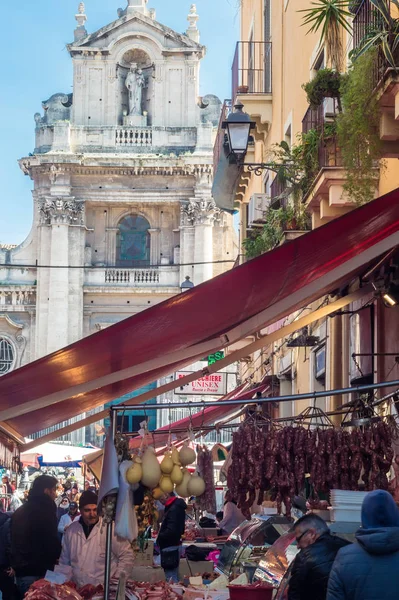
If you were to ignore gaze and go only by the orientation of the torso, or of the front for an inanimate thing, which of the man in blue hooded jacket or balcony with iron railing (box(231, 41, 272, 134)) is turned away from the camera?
the man in blue hooded jacket

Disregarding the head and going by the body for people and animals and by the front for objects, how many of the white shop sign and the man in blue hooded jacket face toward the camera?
1

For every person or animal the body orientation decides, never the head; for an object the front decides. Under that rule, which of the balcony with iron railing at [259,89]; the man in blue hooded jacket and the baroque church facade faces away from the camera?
the man in blue hooded jacket

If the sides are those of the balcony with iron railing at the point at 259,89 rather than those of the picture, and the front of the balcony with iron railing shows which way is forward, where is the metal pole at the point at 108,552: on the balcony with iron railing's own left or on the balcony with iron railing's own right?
on the balcony with iron railing's own left

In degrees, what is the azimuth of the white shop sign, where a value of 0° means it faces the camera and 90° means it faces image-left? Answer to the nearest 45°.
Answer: approximately 0°

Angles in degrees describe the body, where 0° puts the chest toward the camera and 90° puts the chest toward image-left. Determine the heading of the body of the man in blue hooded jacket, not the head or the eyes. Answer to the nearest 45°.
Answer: approximately 180°

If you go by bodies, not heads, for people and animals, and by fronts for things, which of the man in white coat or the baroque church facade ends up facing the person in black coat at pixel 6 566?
the baroque church facade

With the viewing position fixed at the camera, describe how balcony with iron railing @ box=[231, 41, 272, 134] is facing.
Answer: facing to the left of the viewer

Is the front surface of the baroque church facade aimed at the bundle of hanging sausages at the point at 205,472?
yes

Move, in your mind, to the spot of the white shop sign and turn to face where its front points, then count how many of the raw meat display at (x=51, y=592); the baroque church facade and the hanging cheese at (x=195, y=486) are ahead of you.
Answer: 2
